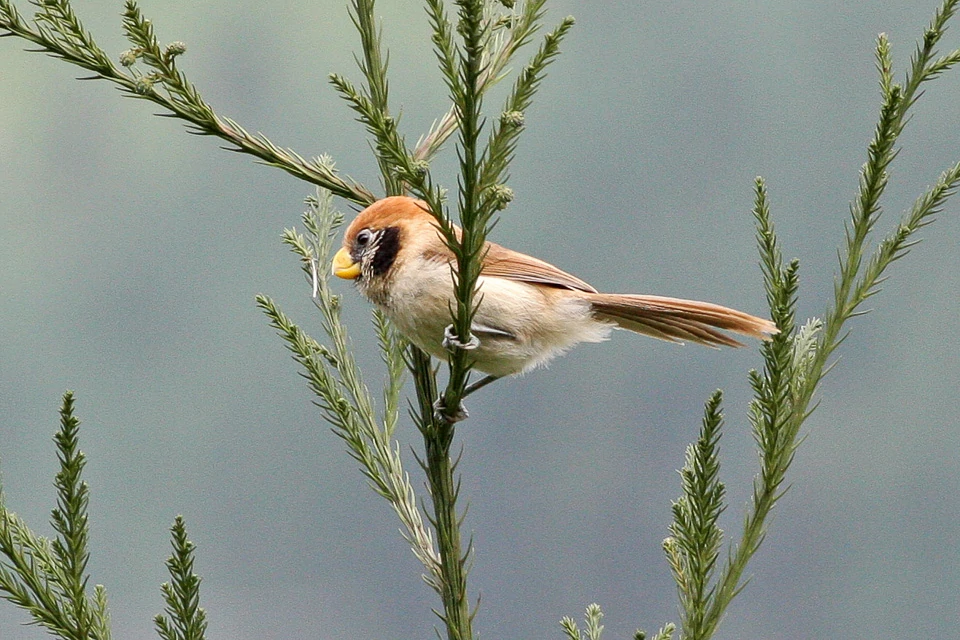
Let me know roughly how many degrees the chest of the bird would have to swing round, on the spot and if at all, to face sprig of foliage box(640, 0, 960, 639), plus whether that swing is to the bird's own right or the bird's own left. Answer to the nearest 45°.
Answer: approximately 135° to the bird's own left

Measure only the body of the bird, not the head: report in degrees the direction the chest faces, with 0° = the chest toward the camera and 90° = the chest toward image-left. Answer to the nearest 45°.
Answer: approximately 90°

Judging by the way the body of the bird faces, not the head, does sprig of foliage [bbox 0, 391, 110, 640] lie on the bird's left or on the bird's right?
on the bird's left

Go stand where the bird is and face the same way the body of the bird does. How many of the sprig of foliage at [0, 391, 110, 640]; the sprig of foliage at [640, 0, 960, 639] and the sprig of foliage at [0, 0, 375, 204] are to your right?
0
